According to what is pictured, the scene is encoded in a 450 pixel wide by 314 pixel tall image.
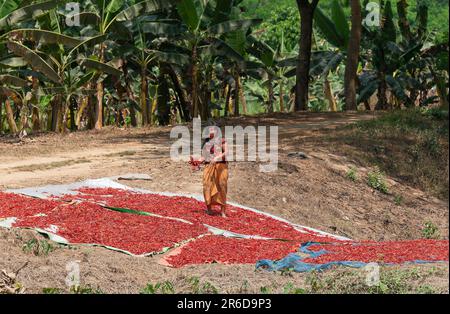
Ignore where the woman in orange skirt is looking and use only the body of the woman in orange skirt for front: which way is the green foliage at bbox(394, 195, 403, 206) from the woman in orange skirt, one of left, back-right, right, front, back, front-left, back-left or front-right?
back-left

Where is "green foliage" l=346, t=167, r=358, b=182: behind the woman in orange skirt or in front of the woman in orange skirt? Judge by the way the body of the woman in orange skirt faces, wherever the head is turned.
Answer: behind

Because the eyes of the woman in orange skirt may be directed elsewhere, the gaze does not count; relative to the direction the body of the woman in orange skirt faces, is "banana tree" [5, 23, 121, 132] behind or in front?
behind

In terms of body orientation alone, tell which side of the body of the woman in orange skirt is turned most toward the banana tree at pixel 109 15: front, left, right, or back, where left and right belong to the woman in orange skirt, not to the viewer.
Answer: back

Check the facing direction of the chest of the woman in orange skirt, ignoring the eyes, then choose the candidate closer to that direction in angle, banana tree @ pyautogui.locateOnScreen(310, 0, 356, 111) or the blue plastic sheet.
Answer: the blue plastic sheet

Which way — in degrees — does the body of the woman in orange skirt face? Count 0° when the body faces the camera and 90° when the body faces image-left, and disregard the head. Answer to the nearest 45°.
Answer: approximately 0°

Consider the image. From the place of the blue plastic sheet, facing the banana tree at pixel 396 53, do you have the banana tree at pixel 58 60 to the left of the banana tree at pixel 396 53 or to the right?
left

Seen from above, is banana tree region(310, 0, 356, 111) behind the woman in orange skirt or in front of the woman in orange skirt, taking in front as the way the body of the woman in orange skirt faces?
behind

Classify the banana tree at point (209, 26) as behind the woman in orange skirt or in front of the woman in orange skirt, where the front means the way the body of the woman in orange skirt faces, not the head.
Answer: behind
